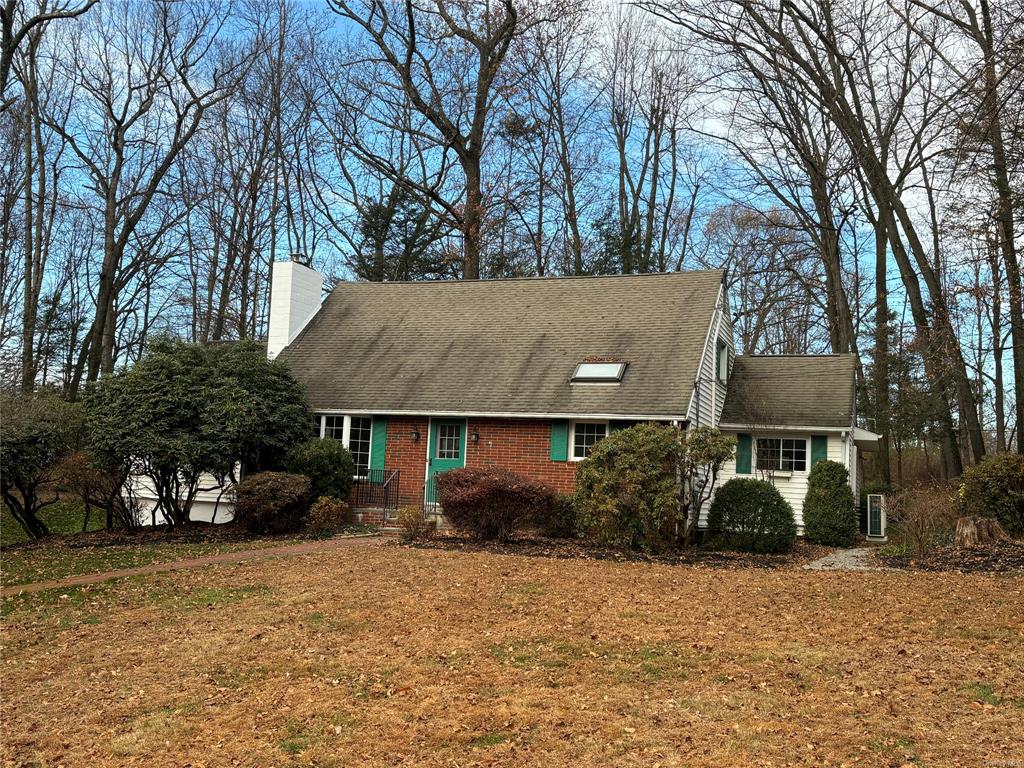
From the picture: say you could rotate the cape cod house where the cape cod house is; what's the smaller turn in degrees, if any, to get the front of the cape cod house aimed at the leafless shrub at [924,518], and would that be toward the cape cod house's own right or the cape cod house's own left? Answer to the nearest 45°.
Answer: approximately 45° to the cape cod house's own left

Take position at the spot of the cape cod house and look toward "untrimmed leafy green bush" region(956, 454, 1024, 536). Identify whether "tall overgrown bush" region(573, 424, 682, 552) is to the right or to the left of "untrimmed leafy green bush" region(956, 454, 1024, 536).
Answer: right

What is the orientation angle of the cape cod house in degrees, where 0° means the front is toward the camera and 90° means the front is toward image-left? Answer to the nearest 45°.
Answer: approximately 0°

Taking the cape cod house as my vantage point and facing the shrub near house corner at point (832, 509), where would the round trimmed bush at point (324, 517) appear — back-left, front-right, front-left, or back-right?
back-right

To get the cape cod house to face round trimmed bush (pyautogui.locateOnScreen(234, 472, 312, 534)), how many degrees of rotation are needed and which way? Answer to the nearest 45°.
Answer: approximately 45° to its right

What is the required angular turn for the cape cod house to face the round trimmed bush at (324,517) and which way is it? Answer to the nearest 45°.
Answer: approximately 45° to its right

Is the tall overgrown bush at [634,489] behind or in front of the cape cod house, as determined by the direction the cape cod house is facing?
in front

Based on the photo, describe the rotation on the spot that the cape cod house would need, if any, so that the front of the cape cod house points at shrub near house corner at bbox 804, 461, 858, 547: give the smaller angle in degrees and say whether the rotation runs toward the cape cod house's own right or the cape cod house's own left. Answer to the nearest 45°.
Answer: approximately 90° to the cape cod house's own left

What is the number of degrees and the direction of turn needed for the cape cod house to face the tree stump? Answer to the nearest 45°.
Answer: approximately 45° to its left

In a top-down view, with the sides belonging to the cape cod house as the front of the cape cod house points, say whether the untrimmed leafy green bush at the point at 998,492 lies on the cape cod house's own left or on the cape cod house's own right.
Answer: on the cape cod house's own left

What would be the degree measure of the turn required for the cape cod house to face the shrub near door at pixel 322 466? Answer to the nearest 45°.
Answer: approximately 45° to its right

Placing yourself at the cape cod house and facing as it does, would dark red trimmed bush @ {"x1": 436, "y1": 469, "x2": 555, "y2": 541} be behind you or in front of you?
in front

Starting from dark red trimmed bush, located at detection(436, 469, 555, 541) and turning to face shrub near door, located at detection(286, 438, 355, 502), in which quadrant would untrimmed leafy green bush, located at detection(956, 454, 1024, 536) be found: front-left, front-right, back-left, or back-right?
back-right
